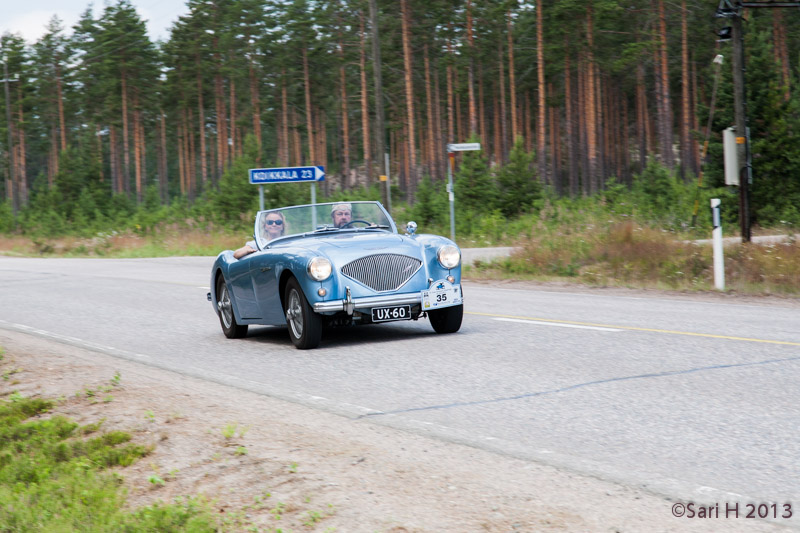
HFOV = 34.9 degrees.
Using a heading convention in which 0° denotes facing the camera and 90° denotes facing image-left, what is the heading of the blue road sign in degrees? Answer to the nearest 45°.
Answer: approximately 0°

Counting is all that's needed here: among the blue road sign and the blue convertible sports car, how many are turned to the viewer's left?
0

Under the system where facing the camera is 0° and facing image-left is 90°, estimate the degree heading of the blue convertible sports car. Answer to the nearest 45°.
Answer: approximately 315°

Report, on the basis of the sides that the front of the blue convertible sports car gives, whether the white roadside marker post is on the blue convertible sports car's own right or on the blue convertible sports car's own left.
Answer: on the blue convertible sports car's own left

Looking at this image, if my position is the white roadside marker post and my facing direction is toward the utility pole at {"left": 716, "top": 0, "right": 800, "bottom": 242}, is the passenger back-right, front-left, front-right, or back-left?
back-left

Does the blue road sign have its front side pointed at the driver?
yes

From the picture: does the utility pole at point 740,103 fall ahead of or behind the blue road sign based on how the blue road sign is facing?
ahead

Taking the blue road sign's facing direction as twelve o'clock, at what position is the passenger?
The passenger is roughly at 12 o'clock from the blue road sign.

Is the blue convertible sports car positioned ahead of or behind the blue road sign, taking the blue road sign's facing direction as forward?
ahead

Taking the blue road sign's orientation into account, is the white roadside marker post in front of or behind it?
in front
